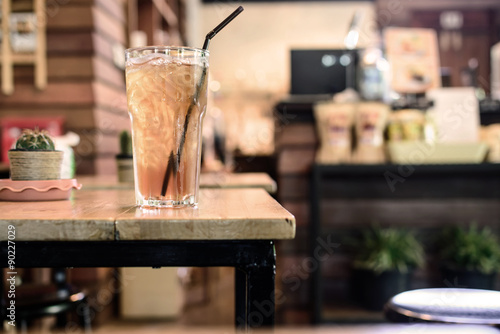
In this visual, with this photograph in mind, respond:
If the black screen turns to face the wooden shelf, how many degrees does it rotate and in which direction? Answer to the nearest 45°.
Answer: approximately 45° to its right

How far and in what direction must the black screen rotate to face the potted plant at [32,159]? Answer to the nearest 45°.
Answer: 0° — it already faces it

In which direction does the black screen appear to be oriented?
toward the camera

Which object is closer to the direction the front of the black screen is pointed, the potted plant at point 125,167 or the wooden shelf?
the potted plant

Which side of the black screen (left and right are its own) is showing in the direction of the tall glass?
front

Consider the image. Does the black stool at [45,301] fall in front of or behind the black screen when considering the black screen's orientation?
in front

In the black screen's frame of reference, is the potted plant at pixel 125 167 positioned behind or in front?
in front
